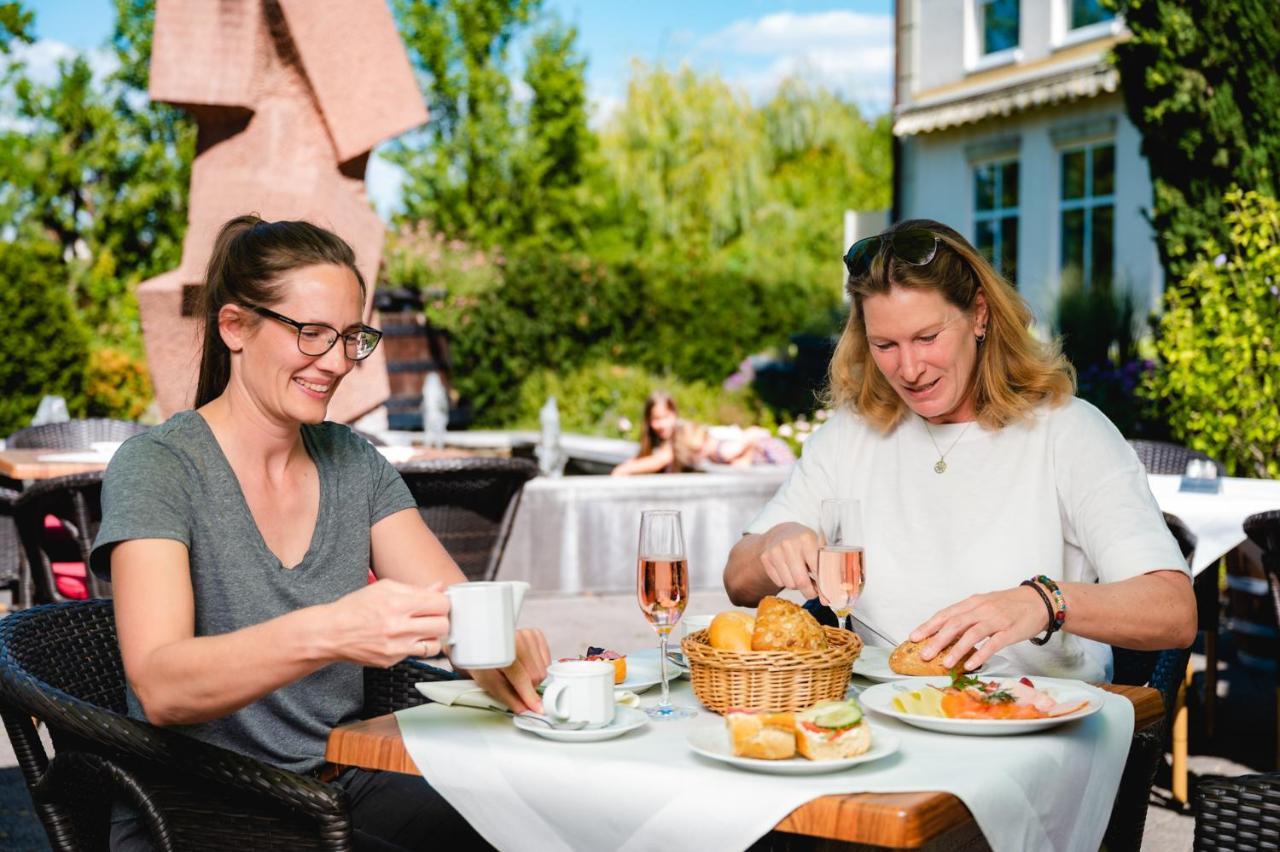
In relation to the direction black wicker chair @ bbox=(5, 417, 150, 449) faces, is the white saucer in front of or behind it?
in front

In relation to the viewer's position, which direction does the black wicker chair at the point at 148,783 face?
facing the viewer and to the right of the viewer

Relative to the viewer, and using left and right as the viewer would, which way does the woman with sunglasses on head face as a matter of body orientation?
facing the viewer and to the left of the viewer

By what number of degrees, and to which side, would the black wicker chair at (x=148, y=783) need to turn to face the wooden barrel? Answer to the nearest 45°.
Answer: approximately 135° to its left

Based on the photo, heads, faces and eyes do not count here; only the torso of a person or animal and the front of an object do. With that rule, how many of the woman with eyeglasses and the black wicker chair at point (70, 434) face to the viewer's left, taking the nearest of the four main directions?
0

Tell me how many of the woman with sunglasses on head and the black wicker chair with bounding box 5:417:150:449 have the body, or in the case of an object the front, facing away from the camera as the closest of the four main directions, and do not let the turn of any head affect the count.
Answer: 0

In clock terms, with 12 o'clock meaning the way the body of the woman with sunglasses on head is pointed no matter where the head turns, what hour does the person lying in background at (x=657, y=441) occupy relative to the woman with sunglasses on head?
The person lying in background is roughly at 4 o'clock from the woman with sunglasses on head.

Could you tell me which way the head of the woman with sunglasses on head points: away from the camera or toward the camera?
toward the camera

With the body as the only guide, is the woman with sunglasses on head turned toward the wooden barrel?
no

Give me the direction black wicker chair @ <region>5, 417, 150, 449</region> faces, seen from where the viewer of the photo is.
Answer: facing the viewer

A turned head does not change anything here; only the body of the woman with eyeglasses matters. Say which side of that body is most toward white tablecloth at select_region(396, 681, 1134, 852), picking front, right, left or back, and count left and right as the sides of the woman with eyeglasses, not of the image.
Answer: front

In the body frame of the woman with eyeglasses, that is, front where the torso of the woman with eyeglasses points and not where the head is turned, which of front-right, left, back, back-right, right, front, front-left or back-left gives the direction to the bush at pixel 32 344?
back-left

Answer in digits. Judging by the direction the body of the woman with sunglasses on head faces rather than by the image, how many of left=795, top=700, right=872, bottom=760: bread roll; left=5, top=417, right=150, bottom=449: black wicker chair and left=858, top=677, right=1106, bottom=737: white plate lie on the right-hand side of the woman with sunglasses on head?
1

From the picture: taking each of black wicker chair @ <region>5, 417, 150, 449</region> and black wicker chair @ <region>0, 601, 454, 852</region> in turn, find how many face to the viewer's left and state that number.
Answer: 0

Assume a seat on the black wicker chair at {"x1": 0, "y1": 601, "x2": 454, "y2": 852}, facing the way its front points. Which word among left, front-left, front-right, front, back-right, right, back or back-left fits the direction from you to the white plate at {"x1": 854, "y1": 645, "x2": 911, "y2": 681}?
front-left

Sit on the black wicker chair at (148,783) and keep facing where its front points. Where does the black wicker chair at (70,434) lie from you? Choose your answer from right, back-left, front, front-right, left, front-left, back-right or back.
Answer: back-left

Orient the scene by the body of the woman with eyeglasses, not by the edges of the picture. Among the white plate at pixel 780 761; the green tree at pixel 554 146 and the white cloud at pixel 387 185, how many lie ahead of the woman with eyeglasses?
1
